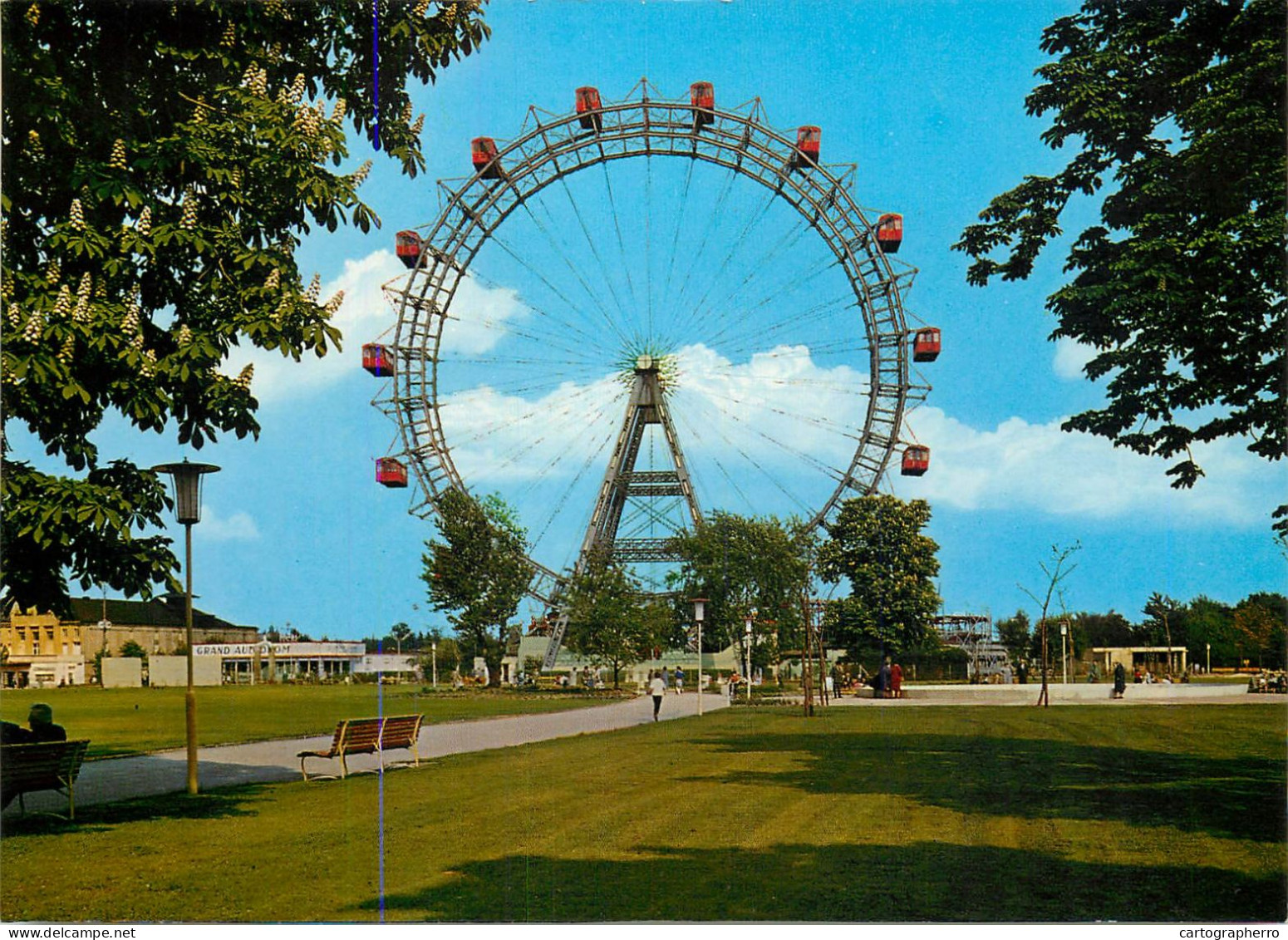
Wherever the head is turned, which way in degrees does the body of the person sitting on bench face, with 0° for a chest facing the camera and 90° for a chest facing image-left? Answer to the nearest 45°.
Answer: approximately 180°
